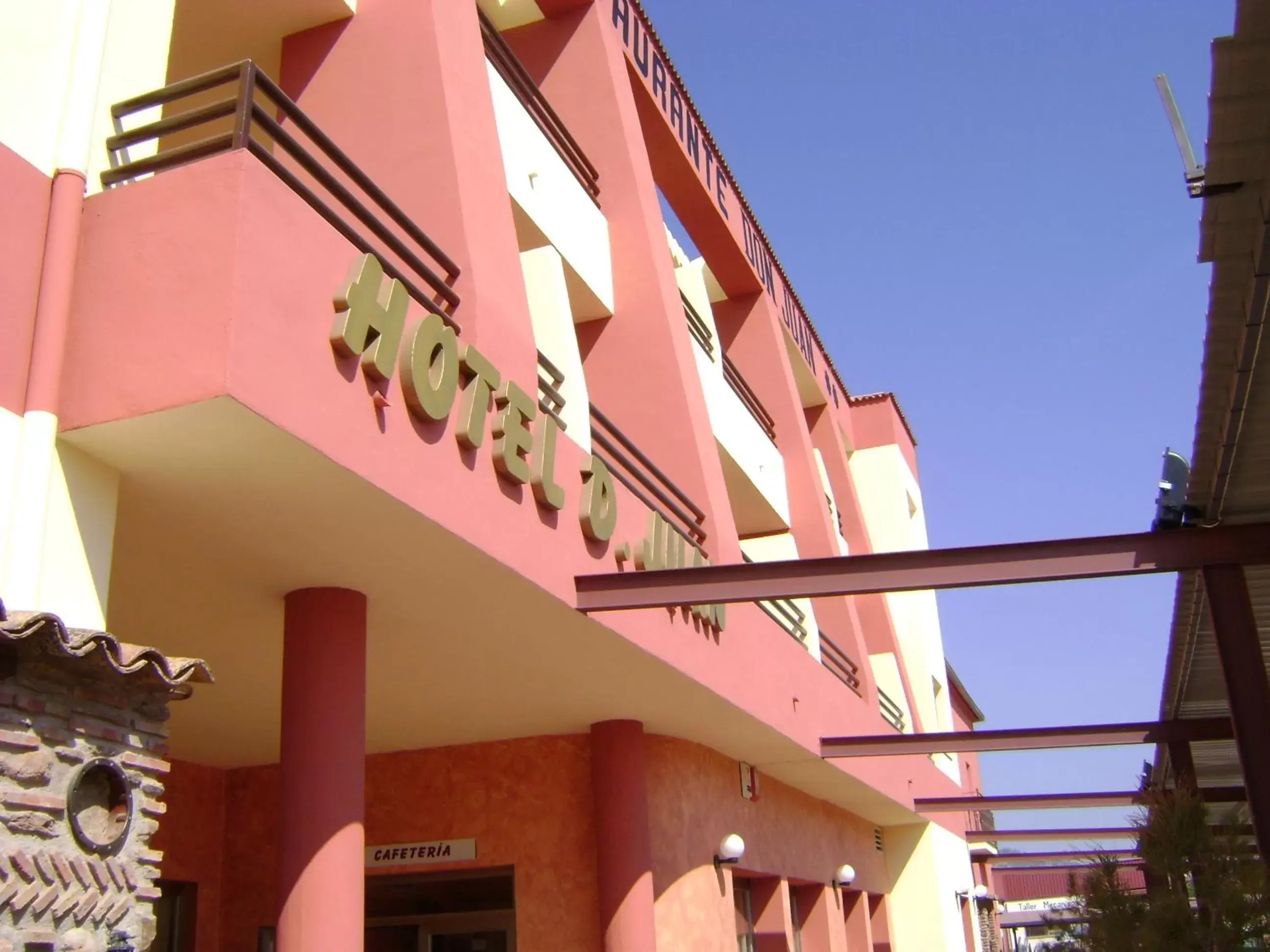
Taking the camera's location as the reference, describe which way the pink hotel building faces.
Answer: facing the viewer and to the right of the viewer

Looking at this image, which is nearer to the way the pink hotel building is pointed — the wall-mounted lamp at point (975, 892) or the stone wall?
the stone wall

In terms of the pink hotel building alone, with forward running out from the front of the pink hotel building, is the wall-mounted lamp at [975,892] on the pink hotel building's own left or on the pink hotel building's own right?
on the pink hotel building's own left

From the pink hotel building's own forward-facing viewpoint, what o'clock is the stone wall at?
The stone wall is roughly at 2 o'clock from the pink hotel building.

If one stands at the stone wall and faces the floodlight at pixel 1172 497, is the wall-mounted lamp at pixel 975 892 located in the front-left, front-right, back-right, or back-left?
front-left
